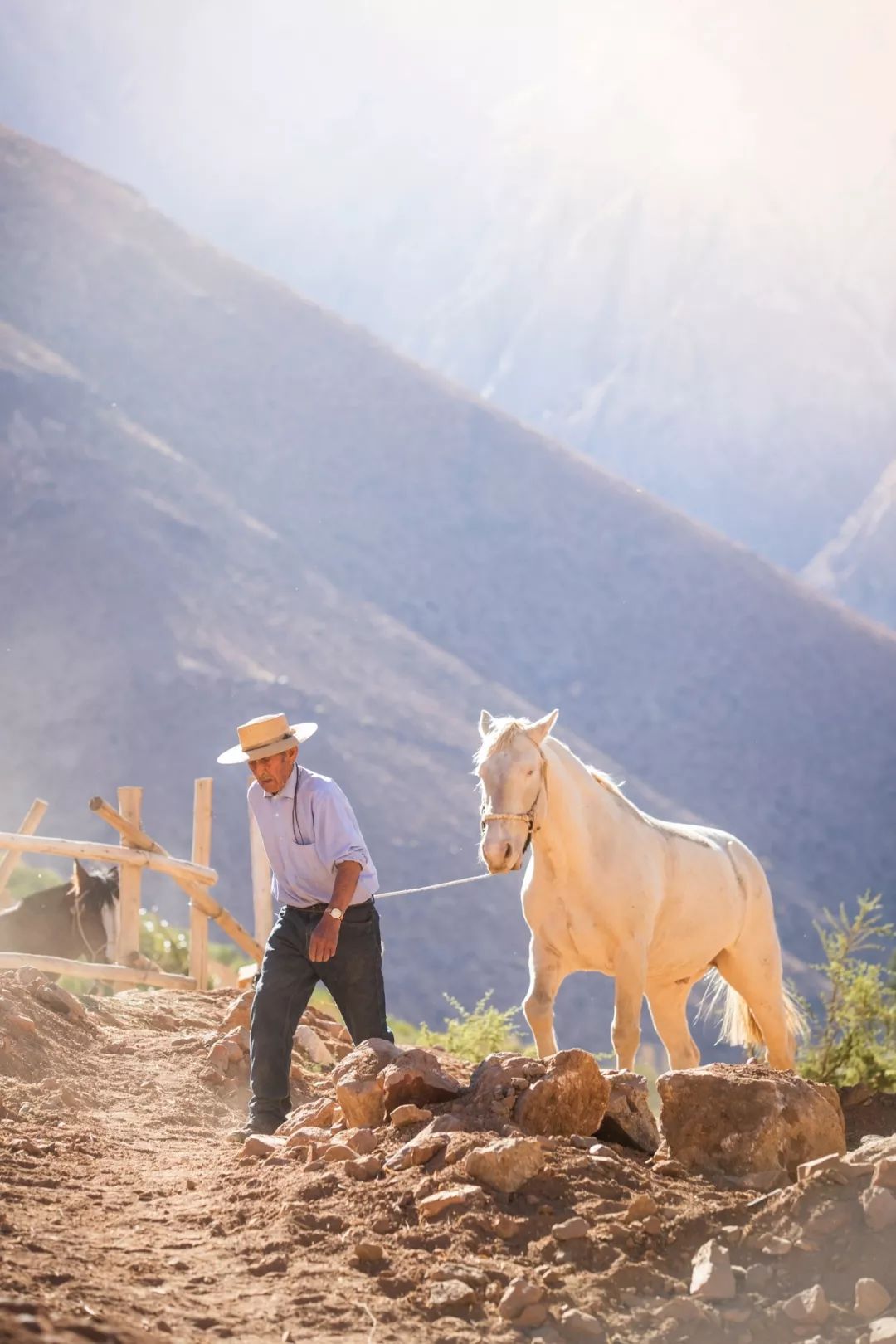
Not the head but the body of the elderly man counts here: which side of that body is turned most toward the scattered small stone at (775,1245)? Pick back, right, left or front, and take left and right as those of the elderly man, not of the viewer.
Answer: left

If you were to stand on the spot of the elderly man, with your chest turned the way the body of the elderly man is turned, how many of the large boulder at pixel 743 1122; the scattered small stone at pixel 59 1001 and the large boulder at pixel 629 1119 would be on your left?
2

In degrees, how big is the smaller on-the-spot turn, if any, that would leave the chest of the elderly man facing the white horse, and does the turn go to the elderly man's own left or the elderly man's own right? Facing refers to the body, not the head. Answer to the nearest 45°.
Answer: approximately 180°

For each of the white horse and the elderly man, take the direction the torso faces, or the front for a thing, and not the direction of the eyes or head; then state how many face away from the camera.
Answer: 0

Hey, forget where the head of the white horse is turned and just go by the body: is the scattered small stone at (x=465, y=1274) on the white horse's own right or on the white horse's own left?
on the white horse's own left

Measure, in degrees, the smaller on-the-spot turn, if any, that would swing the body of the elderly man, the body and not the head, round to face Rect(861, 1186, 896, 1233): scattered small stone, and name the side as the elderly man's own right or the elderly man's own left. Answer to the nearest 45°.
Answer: approximately 90° to the elderly man's own left

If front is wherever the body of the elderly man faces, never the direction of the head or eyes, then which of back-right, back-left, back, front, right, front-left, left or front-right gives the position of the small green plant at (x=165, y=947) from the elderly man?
back-right

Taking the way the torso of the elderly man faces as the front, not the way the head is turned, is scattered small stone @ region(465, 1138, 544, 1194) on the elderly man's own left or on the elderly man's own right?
on the elderly man's own left

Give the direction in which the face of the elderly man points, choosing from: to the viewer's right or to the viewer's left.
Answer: to the viewer's left

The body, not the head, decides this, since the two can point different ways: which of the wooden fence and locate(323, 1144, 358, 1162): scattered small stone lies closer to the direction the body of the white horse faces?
the scattered small stone

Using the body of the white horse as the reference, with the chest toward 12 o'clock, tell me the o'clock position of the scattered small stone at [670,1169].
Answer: The scattered small stone is roughly at 10 o'clock from the white horse.

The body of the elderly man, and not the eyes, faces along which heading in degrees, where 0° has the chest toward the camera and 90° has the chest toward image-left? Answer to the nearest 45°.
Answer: approximately 45°

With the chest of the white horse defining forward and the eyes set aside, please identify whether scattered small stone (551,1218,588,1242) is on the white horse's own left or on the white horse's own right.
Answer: on the white horse's own left
